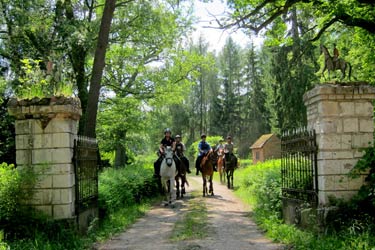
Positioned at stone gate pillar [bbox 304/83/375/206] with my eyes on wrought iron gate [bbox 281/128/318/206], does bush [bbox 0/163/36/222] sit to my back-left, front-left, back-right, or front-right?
front-left

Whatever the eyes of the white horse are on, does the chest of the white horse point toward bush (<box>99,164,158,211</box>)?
no

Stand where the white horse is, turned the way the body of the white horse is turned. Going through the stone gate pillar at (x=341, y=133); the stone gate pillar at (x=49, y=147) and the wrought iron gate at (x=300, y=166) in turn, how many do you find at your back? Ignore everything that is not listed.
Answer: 0

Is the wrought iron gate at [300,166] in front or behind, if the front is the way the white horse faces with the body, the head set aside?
in front

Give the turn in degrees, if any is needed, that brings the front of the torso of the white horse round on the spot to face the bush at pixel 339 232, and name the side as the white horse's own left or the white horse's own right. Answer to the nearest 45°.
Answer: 0° — it already faces it

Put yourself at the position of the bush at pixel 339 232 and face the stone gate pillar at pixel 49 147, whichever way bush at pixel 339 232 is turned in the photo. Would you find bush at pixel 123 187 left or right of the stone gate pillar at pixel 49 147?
right

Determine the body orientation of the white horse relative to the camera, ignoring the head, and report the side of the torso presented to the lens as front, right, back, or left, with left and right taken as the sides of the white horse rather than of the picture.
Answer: front

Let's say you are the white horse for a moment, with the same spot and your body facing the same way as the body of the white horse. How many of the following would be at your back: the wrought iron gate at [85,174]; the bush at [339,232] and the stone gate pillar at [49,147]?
0

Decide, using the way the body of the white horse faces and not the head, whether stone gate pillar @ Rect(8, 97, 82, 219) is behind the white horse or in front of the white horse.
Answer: in front

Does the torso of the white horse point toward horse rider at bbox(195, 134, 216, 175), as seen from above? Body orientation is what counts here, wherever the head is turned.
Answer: no

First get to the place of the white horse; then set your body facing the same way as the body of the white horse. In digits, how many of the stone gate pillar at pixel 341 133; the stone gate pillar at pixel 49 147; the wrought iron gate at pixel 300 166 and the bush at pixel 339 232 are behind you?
0

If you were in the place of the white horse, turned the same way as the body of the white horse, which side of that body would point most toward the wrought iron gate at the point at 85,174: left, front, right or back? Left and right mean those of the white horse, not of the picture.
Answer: front

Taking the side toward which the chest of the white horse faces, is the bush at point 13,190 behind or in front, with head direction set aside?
in front
